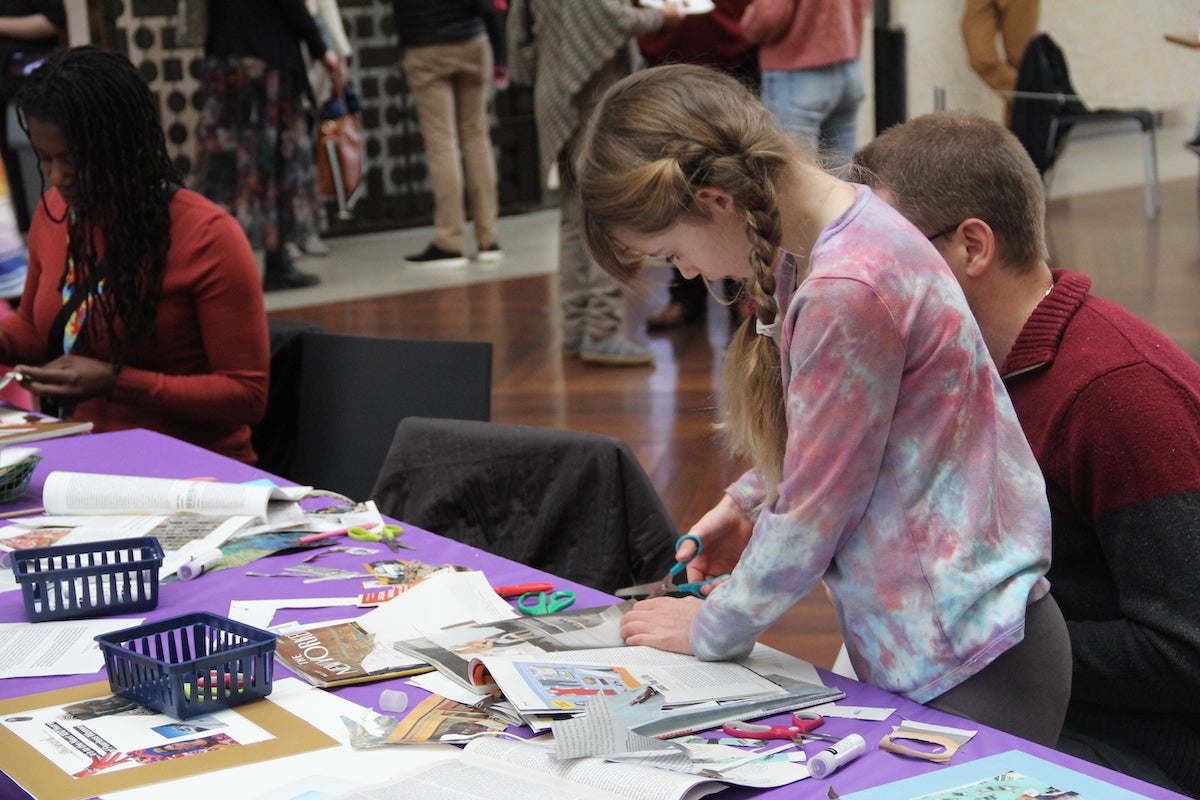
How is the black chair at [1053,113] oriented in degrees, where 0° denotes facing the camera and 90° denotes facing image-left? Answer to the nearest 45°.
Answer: approximately 270°

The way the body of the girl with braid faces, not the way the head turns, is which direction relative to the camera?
to the viewer's left

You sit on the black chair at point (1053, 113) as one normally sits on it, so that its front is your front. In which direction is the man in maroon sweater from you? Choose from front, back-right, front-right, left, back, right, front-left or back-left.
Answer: right

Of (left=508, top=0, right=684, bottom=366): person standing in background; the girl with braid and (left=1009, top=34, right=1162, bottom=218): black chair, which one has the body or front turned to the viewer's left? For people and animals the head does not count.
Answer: the girl with braid

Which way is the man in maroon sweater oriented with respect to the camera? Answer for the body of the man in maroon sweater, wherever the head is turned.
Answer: to the viewer's left

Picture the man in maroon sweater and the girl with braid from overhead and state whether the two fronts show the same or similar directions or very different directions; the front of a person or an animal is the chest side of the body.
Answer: same or similar directions

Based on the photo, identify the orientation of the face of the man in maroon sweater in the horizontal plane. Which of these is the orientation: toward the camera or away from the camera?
away from the camera

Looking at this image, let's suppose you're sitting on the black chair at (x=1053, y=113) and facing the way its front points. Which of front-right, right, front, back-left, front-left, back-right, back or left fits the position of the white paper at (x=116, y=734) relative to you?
right

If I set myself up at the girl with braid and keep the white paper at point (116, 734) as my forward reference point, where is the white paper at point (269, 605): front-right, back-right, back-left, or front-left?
front-right

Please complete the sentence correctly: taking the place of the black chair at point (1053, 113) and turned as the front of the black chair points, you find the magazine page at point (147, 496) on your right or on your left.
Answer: on your right

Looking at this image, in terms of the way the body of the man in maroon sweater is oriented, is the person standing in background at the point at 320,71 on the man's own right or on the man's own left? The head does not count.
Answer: on the man's own right

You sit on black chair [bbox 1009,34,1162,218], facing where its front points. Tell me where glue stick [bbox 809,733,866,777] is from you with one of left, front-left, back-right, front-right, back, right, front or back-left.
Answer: right

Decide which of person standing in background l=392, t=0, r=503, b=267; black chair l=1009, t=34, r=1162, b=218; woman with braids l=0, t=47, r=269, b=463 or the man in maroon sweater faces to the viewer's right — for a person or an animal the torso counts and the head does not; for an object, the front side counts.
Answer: the black chair

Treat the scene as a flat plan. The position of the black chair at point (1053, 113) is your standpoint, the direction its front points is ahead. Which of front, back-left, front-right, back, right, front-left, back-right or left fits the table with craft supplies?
right
